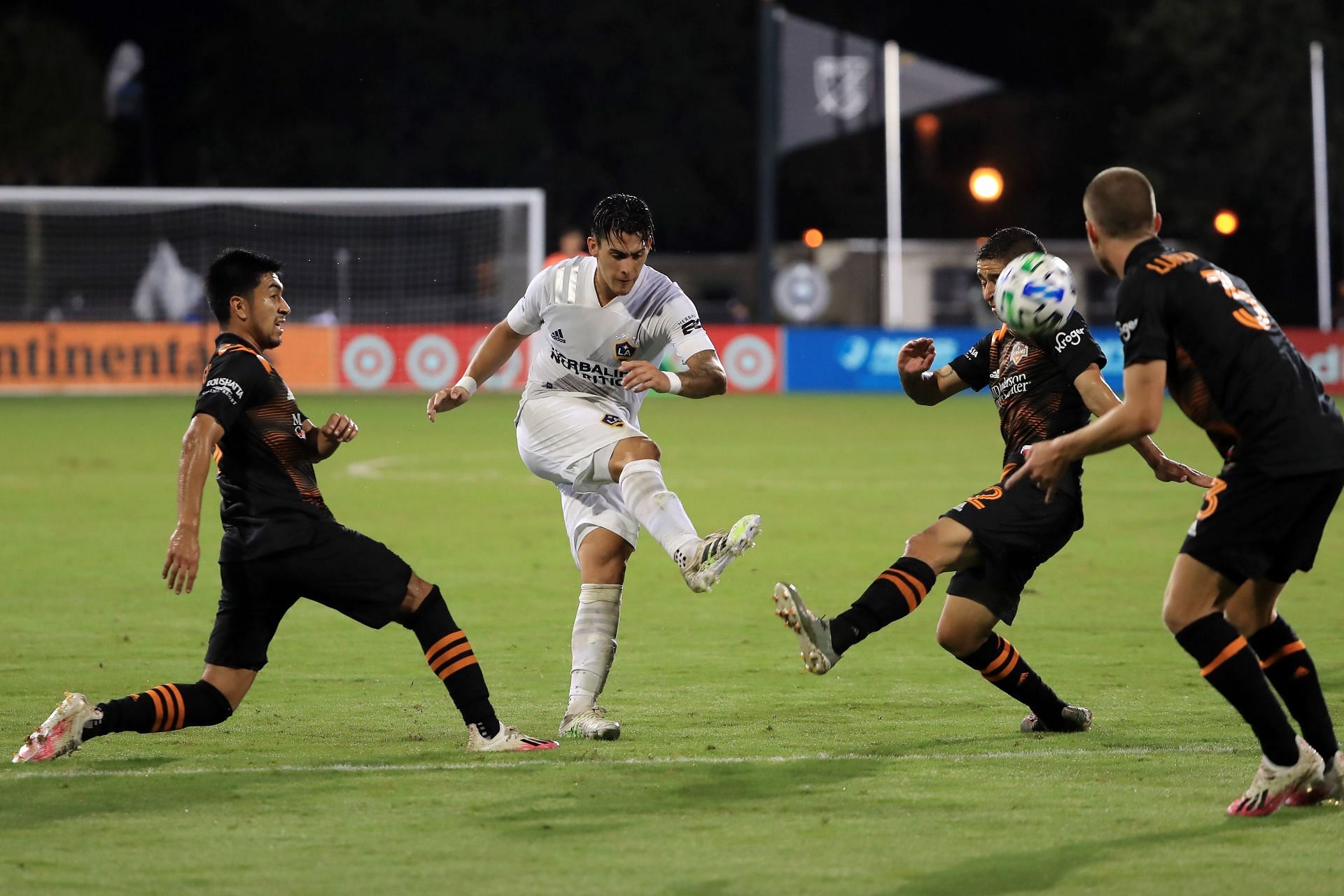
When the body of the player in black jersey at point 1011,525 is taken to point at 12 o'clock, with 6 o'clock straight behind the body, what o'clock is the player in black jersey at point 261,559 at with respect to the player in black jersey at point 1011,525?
the player in black jersey at point 261,559 is roughly at 1 o'clock from the player in black jersey at point 1011,525.

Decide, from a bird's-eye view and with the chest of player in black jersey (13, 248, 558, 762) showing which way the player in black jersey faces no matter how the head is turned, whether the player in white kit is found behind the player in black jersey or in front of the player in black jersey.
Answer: in front

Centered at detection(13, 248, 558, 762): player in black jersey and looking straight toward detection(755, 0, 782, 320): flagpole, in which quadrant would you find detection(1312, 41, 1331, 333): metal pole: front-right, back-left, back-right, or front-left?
front-right

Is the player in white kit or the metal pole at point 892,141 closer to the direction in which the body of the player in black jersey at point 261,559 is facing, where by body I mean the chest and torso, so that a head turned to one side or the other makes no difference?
the player in white kit

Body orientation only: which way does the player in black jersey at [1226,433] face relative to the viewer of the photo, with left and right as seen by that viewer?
facing away from the viewer and to the left of the viewer

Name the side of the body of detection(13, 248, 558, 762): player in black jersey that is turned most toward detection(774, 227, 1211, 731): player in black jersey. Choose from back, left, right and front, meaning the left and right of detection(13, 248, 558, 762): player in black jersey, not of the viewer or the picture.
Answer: front

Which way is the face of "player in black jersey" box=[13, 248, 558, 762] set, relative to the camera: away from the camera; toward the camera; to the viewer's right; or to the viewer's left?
to the viewer's right

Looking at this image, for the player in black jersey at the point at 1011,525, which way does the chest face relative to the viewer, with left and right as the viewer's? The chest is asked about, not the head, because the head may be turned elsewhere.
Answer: facing the viewer and to the left of the viewer

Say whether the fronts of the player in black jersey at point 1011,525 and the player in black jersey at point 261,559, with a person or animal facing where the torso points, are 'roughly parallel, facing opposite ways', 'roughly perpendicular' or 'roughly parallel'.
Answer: roughly parallel, facing opposite ways

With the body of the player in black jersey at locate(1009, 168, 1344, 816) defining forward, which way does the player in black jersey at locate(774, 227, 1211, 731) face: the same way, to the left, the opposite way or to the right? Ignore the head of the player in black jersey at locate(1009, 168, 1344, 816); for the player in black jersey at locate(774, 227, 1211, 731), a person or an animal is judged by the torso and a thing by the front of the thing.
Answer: to the left

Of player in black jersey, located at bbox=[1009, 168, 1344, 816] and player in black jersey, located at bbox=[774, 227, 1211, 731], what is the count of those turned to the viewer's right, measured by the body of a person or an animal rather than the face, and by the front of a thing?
0

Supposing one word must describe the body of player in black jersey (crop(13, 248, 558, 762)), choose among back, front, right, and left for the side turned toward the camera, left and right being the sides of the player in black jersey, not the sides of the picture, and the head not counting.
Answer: right

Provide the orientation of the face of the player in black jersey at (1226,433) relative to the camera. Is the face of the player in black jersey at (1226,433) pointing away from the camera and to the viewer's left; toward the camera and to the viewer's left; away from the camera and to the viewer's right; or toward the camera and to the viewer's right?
away from the camera and to the viewer's left

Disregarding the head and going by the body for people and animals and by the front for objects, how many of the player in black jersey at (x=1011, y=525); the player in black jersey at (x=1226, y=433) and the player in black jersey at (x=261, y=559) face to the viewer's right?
1
